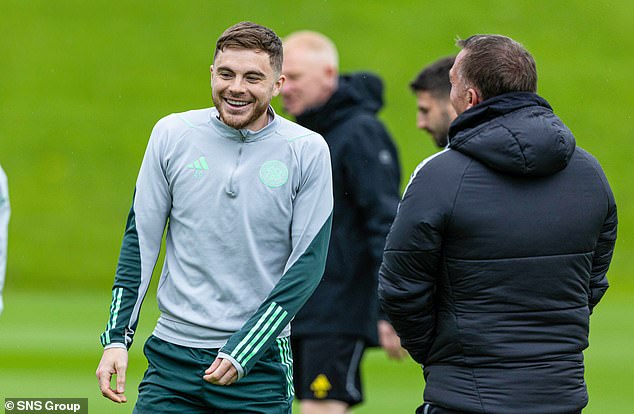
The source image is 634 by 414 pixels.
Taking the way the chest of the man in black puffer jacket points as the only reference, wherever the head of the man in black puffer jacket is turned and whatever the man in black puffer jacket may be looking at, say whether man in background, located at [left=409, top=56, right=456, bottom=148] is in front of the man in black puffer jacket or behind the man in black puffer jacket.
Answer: in front

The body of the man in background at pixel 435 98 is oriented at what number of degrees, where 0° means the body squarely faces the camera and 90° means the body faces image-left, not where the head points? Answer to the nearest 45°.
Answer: approximately 90°

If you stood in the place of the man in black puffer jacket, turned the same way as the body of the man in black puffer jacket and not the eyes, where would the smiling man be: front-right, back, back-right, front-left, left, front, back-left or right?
front-left

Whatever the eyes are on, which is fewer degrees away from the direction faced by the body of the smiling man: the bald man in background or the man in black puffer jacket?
the man in black puffer jacket

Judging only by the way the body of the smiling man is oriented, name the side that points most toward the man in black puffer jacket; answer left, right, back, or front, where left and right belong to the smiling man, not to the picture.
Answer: left

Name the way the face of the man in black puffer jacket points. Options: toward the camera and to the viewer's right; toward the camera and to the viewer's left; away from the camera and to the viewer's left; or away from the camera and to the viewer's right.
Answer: away from the camera and to the viewer's left

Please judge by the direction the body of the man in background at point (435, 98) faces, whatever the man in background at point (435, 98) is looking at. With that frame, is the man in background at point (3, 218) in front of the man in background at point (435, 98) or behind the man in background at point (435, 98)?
in front

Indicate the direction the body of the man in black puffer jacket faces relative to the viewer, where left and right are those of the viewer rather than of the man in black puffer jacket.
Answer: facing away from the viewer and to the left of the viewer

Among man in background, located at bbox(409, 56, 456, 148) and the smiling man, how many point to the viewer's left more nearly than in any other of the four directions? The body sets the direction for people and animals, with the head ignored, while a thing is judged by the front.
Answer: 1
